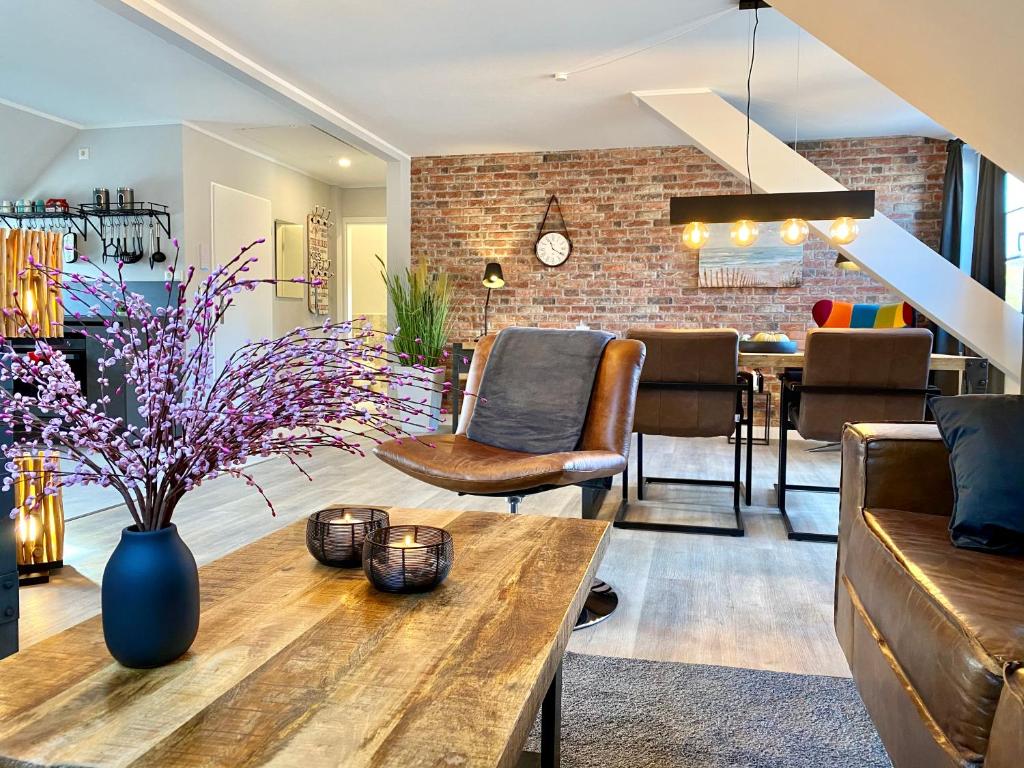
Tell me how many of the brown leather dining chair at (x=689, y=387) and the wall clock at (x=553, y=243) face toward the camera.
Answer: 1

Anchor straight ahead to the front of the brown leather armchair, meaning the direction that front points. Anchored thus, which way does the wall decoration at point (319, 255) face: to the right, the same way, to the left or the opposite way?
to the left

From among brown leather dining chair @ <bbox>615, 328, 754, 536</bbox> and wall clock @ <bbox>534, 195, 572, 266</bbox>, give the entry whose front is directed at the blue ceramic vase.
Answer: the wall clock

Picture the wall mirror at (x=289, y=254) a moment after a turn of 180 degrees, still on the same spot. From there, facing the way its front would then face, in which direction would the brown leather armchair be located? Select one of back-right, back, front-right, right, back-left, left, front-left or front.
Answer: back-left

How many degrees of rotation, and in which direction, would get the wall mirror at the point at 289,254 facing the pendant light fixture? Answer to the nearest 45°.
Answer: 0° — it already faces it

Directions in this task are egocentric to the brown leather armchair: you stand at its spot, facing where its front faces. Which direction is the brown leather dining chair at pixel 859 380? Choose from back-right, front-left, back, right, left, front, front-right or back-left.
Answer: back

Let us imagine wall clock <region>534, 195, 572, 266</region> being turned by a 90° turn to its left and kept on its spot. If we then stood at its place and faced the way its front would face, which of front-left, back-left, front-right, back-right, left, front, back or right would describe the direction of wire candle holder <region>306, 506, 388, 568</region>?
right

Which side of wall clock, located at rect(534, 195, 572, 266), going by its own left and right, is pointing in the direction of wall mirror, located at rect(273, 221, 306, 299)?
right

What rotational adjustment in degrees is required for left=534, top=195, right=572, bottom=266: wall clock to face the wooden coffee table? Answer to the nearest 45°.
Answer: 0° — it already faces it

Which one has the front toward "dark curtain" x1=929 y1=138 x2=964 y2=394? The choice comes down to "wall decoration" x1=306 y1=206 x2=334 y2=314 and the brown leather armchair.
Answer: the wall decoration

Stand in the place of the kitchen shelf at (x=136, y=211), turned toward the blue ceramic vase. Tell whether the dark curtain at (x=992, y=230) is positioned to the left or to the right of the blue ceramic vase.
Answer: left

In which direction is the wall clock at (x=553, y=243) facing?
toward the camera

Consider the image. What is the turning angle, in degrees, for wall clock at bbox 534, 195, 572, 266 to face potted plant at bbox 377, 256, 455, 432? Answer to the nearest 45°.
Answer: approximately 45° to its right

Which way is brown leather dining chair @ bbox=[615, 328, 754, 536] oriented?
away from the camera

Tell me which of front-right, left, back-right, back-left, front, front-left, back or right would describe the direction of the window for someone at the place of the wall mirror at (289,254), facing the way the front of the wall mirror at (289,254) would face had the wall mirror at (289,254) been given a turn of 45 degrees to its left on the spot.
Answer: front-right

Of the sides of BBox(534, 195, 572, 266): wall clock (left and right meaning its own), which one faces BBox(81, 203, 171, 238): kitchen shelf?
right

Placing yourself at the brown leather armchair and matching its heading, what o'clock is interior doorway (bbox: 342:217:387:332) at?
The interior doorway is roughly at 4 o'clock from the brown leather armchair.

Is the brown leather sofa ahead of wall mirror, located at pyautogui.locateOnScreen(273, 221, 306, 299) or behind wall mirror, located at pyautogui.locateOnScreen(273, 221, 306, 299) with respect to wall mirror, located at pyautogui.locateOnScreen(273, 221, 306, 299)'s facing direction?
ahead

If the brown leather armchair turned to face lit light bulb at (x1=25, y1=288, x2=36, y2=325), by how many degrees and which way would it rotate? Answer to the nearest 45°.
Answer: approximately 45° to its right

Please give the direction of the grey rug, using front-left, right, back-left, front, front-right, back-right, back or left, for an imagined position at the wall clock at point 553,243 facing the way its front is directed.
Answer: front

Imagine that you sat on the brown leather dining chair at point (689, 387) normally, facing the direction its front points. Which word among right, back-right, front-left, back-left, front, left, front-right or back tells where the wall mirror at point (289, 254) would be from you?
front-left

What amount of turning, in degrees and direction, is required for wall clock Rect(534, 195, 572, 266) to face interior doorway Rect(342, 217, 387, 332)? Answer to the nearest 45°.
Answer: approximately 135° to its right

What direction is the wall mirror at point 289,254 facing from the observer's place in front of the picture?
facing the viewer and to the right of the viewer
